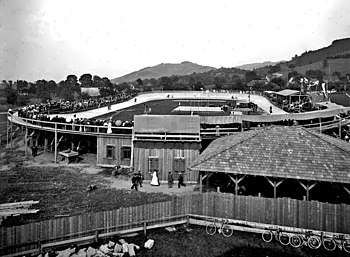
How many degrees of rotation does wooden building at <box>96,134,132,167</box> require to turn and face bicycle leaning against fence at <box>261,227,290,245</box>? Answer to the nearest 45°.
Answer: approximately 45° to its left

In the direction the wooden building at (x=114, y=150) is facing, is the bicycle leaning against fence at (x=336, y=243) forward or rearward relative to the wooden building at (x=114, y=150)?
forward

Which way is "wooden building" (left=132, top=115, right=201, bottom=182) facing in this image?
toward the camera

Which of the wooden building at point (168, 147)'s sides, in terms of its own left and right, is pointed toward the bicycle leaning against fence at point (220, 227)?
front

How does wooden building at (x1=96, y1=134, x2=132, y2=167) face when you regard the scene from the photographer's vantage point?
facing the viewer

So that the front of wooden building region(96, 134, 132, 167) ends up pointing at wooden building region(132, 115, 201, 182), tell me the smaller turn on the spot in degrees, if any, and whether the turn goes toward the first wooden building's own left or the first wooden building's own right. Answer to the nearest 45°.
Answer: approximately 45° to the first wooden building's own left
